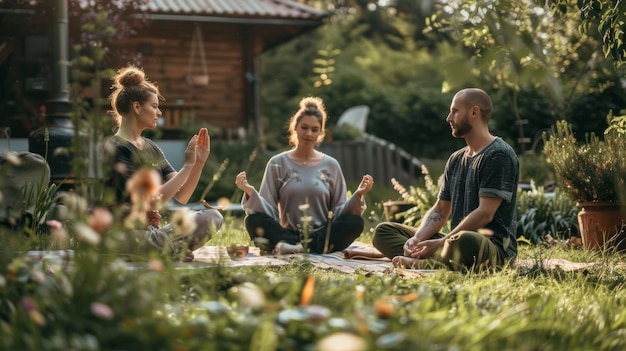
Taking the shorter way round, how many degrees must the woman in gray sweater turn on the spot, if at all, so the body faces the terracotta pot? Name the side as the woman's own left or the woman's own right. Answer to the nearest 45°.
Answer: approximately 90° to the woman's own left

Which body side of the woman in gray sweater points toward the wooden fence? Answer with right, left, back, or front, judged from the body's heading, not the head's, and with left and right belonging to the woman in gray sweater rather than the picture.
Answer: back

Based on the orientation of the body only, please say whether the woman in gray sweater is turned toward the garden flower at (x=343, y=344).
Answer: yes

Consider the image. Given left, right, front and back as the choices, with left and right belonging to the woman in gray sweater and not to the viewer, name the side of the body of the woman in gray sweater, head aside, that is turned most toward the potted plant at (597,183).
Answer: left

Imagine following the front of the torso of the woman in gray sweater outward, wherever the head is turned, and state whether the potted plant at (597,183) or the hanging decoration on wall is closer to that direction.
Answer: the potted plant

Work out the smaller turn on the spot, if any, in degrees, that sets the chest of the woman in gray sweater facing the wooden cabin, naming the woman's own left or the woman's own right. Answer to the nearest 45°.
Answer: approximately 180°

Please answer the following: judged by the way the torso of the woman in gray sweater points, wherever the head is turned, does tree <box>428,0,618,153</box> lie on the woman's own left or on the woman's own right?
on the woman's own left

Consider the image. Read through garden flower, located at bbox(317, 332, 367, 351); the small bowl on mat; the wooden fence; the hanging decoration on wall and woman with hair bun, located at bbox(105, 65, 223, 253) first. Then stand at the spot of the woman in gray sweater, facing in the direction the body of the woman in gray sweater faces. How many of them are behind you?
2

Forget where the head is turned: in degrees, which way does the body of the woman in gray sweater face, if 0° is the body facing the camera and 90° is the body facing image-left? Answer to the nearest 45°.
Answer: approximately 0°

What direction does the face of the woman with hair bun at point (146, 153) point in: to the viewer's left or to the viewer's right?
to the viewer's right
